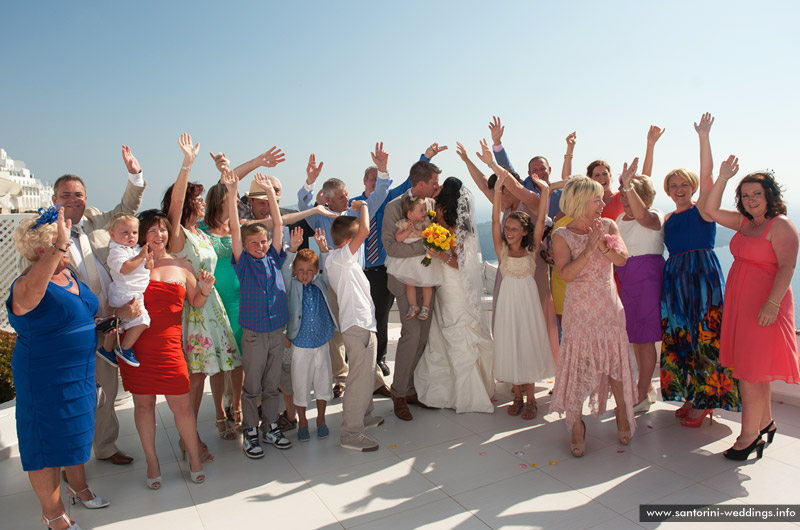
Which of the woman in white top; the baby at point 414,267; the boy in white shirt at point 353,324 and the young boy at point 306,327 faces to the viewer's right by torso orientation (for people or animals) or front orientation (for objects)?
the boy in white shirt

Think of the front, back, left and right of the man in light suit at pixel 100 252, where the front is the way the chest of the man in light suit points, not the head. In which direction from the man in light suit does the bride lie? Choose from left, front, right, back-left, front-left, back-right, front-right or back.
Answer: front-left

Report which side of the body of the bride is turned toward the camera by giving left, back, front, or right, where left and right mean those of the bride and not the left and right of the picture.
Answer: left

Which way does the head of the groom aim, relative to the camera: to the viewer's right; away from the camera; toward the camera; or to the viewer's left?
to the viewer's right
